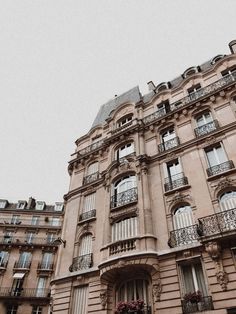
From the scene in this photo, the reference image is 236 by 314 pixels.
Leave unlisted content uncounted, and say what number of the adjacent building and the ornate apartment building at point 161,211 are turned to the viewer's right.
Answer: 0

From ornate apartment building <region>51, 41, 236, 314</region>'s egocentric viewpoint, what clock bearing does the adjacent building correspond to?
The adjacent building is roughly at 3 o'clock from the ornate apartment building.

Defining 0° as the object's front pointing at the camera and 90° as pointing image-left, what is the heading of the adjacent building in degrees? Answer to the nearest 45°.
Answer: approximately 0°

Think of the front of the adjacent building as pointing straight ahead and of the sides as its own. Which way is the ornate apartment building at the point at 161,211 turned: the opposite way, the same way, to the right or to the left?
to the right

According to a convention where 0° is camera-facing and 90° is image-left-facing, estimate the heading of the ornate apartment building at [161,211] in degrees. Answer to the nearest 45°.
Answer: approximately 45°
